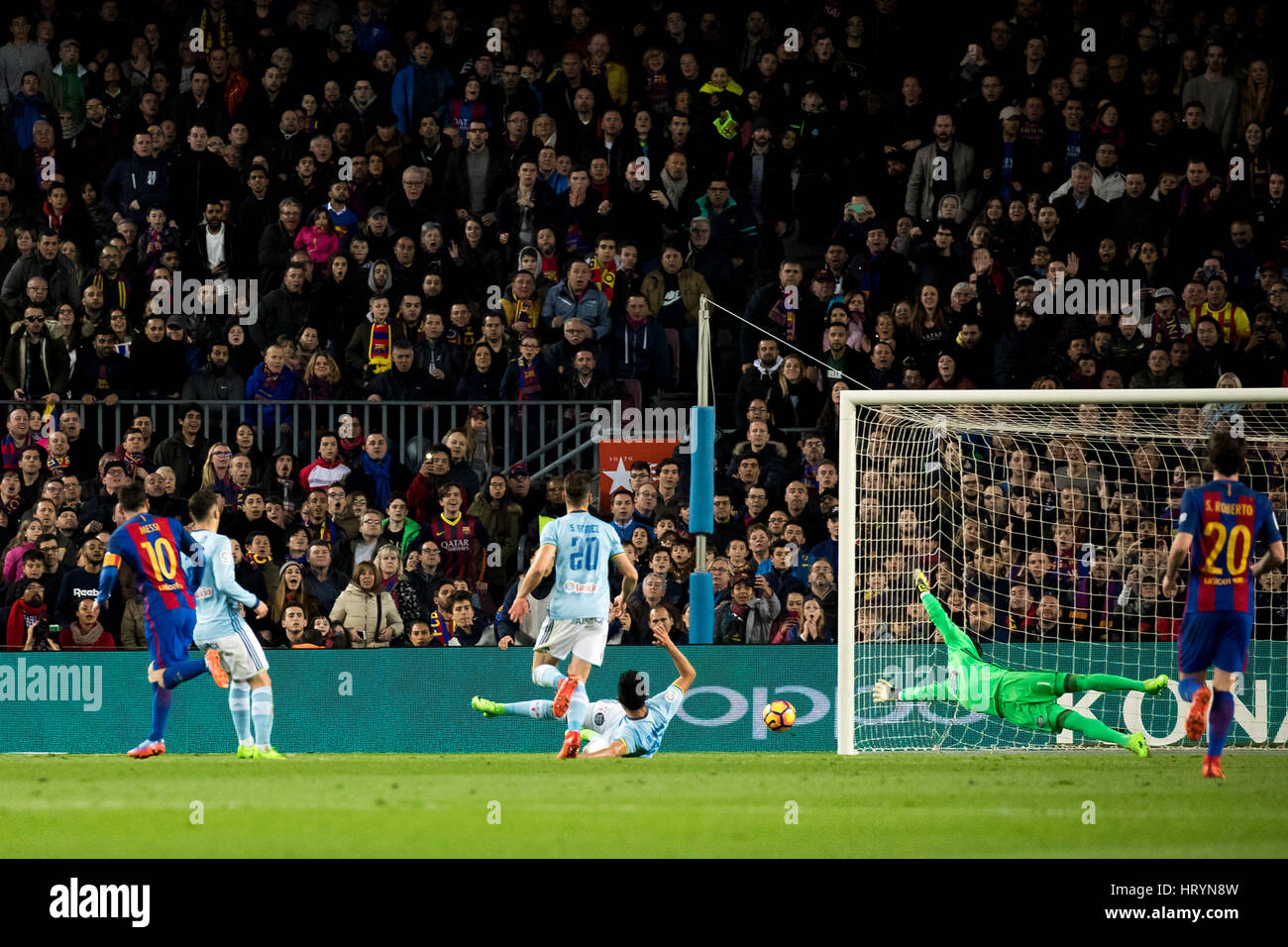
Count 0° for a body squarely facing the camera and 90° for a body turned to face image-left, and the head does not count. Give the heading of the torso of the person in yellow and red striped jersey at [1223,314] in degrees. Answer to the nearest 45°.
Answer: approximately 0°

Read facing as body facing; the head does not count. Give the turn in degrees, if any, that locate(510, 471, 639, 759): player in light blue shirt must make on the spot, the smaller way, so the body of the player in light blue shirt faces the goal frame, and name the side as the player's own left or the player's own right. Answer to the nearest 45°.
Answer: approximately 90° to the player's own right

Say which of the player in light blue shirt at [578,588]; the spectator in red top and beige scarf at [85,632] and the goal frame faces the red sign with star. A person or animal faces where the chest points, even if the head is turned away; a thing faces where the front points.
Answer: the player in light blue shirt

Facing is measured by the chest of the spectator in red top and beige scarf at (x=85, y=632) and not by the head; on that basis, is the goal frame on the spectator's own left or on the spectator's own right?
on the spectator's own left

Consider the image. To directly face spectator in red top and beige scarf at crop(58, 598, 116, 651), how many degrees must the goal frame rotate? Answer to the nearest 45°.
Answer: approximately 90° to its right

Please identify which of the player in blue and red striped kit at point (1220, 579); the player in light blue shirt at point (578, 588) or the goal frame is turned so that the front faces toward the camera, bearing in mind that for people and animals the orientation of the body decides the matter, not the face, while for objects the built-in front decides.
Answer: the goal frame

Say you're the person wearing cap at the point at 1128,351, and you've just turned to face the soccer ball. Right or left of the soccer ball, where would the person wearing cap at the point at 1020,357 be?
right

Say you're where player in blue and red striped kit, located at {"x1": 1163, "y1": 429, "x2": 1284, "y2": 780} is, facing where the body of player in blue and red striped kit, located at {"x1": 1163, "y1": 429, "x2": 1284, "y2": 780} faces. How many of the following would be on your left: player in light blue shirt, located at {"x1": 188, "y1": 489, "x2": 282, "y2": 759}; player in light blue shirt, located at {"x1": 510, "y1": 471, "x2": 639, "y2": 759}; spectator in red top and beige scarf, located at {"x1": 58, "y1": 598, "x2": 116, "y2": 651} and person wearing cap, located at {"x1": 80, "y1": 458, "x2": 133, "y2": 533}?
4

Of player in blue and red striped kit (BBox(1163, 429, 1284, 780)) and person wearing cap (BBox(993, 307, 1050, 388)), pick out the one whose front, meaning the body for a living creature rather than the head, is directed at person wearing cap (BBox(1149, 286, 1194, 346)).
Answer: the player in blue and red striped kit

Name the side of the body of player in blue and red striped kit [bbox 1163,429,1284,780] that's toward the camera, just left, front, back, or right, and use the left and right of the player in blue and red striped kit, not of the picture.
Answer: back

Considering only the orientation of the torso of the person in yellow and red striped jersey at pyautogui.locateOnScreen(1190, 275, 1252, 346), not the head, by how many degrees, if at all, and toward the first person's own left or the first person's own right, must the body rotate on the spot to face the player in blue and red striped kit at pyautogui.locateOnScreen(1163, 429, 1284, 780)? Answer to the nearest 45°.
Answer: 0° — they already face them

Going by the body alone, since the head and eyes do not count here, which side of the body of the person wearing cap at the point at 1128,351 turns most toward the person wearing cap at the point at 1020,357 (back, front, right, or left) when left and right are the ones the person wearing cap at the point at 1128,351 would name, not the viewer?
right

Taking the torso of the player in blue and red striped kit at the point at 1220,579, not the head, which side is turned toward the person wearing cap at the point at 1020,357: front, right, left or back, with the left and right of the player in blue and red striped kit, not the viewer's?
front

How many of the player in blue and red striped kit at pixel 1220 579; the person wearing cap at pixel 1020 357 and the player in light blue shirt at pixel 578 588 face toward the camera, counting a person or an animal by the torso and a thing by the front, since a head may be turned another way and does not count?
1

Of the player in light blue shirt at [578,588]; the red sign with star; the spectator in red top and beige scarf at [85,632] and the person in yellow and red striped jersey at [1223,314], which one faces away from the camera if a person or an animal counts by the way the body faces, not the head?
the player in light blue shirt

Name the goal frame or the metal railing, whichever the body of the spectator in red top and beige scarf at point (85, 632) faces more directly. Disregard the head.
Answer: the goal frame

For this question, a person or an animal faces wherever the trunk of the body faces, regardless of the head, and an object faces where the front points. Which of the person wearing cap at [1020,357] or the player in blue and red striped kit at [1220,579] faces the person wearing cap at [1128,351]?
the player in blue and red striped kit

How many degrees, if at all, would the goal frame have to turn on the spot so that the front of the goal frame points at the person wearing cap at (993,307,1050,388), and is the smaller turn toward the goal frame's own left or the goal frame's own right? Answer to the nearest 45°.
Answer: approximately 180°

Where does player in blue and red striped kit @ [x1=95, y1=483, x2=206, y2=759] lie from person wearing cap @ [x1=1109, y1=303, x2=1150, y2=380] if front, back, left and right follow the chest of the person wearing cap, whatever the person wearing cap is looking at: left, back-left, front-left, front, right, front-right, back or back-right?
front-right
